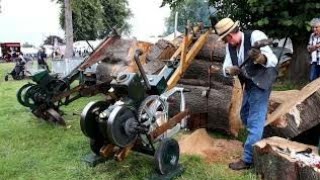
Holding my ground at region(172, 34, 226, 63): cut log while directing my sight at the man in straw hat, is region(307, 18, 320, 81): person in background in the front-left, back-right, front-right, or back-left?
back-left

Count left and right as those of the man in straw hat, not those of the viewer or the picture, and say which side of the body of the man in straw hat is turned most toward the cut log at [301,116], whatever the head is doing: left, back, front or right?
back

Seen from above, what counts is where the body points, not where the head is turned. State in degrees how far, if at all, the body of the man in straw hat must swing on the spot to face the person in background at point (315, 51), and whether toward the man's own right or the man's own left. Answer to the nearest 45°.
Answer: approximately 135° to the man's own right

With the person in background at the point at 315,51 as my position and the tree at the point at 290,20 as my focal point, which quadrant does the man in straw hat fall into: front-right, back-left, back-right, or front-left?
back-left

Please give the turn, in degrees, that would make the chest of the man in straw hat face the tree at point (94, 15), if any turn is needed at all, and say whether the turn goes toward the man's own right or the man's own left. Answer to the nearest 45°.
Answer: approximately 90° to the man's own right

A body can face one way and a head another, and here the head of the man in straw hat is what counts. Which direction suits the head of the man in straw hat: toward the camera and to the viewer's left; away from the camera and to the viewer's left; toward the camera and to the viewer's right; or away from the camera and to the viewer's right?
toward the camera and to the viewer's left

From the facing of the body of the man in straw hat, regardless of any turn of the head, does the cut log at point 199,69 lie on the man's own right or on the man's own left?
on the man's own right

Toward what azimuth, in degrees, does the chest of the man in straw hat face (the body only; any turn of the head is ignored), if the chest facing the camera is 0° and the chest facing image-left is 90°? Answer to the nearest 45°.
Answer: approximately 45°

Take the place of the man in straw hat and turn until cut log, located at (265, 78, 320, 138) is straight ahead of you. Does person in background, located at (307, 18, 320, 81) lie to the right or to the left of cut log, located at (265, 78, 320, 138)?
left
